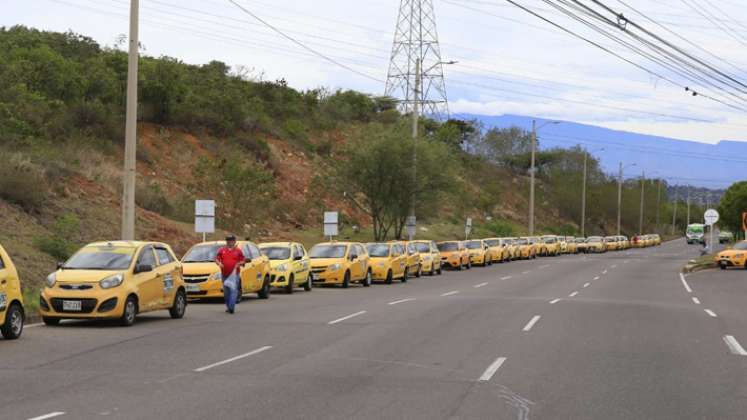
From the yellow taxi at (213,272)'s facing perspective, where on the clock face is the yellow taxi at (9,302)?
the yellow taxi at (9,302) is roughly at 11 o'clock from the yellow taxi at (213,272).

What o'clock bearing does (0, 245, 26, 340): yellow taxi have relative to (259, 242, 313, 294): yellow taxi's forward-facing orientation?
(0, 245, 26, 340): yellow taxi is roughly at 11 o'clock from (259, 242, 313, 294): yellow taxi.

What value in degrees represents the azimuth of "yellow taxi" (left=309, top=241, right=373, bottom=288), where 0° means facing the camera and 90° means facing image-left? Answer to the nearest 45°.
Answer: approximately 45°

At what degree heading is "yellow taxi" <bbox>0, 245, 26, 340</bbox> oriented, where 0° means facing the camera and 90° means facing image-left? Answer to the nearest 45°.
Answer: approximately 45°

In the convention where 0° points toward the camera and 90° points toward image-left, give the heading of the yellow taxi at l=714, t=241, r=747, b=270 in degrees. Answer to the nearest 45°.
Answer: approximately 45°

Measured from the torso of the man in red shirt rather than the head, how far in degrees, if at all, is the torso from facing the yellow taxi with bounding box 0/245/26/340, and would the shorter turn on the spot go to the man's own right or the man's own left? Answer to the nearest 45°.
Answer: approximately 45° to the man's own right

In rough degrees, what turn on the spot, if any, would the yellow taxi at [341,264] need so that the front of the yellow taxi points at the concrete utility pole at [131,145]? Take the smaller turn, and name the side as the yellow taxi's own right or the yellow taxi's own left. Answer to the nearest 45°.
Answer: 0° — it already faces it

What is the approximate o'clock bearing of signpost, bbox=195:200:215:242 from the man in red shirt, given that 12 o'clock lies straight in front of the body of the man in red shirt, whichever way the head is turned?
The signpost is roughly at 6 o'clock from the man in red shirt.

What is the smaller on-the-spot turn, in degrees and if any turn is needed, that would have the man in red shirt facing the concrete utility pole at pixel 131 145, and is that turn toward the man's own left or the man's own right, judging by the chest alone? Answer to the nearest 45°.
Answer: approximately 135° to the man's own right
